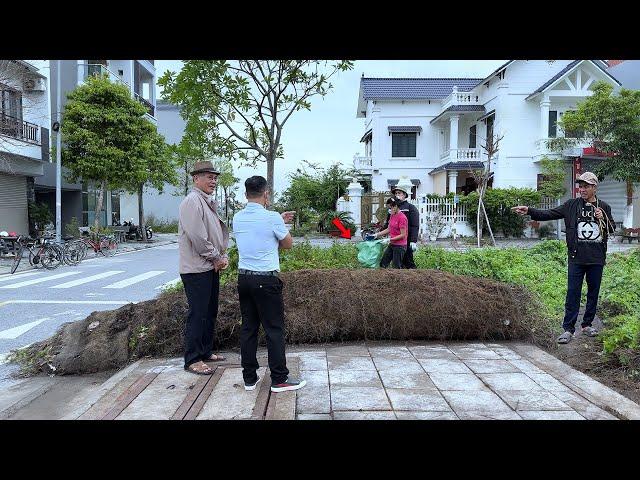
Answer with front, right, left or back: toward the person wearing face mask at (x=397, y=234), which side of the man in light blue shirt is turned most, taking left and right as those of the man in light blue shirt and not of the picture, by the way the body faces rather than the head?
front

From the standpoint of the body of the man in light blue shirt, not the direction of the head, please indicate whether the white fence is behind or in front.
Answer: in front

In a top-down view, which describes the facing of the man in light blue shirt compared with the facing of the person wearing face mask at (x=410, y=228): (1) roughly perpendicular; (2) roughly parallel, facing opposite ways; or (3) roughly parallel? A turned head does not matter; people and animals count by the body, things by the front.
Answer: roughly parallel, facing opposite ways

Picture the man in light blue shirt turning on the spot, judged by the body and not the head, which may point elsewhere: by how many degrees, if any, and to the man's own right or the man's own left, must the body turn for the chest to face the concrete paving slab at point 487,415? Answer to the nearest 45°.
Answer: approximately 45° to the man's own right

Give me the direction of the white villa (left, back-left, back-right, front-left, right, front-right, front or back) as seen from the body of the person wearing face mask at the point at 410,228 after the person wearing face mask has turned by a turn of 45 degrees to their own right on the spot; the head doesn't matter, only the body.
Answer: right

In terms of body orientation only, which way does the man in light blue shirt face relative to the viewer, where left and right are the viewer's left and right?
facing away from the viewer and to the right of the viewer

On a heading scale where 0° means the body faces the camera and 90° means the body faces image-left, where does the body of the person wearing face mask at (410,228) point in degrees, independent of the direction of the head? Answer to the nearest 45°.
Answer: approximately 45°

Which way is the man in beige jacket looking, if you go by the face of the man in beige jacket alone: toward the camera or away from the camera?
toward the camera

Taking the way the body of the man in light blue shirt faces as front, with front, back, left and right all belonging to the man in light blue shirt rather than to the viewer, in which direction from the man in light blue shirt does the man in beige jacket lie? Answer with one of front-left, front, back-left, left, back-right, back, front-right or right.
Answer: left

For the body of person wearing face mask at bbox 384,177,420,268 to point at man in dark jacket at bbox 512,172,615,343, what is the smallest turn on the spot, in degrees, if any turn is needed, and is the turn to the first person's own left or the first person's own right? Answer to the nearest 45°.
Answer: approximately 90° to the first person's own left

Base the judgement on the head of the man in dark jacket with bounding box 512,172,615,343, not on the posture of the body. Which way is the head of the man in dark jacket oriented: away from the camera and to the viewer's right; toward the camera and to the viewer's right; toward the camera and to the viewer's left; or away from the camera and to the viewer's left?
toward the camera and to the viewer's left
